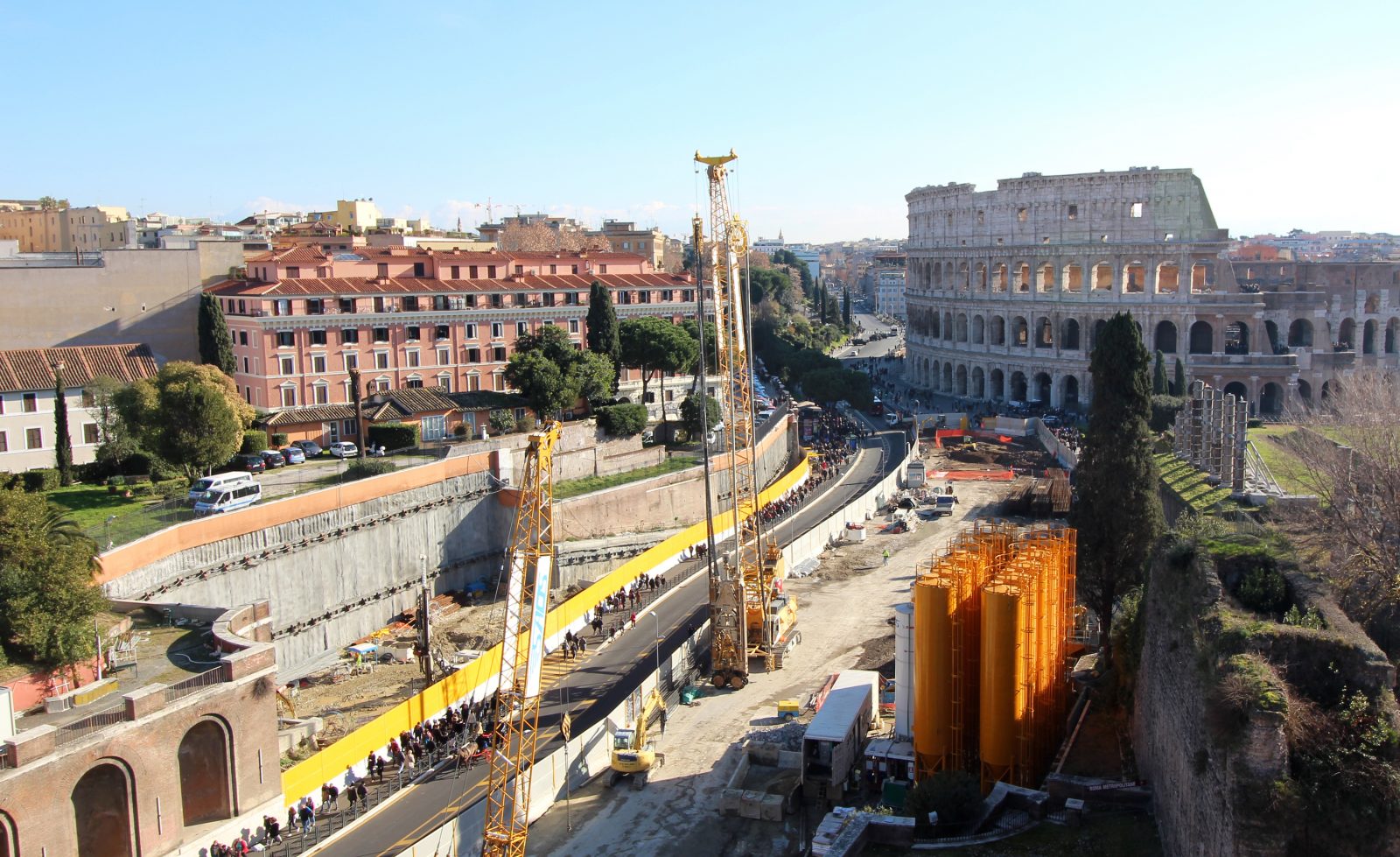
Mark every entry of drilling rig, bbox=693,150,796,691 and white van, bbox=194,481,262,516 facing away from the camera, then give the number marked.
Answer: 0

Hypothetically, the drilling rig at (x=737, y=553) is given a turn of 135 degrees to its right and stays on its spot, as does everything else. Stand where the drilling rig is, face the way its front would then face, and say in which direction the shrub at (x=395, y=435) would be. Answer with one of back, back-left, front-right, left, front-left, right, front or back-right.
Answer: front-left

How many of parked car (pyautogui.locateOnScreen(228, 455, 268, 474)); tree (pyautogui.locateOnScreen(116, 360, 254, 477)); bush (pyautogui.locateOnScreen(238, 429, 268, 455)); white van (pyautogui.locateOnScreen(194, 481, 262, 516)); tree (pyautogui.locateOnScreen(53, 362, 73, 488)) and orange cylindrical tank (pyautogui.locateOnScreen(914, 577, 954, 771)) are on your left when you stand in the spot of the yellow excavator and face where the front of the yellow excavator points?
5

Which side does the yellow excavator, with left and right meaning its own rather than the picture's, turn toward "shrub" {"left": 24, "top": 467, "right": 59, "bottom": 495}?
left

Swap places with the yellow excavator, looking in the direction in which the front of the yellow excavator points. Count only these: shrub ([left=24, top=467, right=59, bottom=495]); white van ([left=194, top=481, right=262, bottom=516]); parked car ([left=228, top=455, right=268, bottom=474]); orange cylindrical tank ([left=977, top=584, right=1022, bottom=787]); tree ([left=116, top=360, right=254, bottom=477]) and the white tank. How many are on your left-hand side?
4

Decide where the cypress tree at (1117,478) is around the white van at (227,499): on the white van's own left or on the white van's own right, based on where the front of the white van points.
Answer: on the white van's own left

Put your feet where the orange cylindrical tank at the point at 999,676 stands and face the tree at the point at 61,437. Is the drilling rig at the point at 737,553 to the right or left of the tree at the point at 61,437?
right

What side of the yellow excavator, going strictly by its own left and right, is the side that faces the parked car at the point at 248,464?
left

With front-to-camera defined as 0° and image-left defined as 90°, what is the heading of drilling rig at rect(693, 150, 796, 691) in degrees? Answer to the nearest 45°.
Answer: approximately 45°
